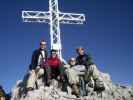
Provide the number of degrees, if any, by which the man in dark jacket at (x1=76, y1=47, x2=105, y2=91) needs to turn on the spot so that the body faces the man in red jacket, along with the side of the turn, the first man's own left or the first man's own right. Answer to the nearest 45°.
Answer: approximately 45° to the first man's own right

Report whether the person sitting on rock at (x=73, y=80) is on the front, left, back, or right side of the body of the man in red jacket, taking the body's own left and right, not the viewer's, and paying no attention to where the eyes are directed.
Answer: left

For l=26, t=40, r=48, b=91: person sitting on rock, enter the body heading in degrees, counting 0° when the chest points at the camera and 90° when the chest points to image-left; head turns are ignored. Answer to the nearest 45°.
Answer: approximately 315°

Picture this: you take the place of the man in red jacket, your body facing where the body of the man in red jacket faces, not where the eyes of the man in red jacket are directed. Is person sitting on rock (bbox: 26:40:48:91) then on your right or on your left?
on your right

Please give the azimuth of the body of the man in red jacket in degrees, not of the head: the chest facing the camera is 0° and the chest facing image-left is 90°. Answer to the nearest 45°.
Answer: approximately 0°
